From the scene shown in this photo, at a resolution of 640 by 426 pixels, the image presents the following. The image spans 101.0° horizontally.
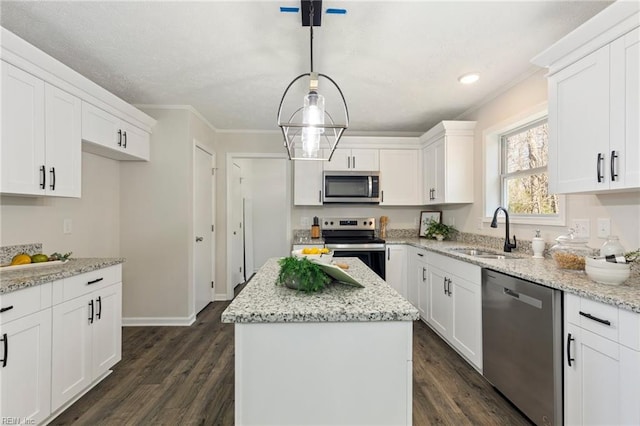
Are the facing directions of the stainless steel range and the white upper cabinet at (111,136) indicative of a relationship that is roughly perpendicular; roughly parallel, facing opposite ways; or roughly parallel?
roughly perpendicular

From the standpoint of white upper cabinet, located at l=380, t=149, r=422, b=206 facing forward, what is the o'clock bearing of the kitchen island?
The kitchen island is roughly at 12 o'clock from the white upper cabinet.

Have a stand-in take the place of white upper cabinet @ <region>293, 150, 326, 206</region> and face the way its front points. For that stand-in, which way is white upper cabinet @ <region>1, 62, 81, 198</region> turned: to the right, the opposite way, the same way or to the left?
to the left

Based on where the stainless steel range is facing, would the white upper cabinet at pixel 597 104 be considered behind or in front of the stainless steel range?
in front

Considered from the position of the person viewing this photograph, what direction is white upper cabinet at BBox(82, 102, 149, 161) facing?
facing the viewer and to the right of the viewer

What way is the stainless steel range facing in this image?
toward the camera

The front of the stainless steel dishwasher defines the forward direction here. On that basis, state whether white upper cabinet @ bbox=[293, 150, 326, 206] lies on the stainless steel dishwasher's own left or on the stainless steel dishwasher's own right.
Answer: on the stainless steel dishwasher's own right

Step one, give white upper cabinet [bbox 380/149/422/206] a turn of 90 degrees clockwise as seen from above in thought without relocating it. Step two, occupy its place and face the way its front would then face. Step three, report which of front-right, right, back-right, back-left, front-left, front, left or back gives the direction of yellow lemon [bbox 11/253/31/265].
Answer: front-left

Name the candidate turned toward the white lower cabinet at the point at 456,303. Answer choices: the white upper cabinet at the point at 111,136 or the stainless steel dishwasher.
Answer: the white upper cabinet

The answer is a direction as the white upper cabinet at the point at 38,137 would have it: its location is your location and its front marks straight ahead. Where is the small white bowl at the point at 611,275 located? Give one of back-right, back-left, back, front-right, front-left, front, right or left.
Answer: front

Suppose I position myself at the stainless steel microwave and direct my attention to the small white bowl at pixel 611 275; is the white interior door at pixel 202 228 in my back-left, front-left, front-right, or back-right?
back-right

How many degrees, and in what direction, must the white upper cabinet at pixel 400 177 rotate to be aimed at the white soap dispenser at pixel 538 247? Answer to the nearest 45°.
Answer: approximately 45° to its left

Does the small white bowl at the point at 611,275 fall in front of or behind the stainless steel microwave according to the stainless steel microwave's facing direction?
in front

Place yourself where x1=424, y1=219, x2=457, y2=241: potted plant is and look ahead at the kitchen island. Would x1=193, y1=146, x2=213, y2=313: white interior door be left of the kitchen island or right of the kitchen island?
right

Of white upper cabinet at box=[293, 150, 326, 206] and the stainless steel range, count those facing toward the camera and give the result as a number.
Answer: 2

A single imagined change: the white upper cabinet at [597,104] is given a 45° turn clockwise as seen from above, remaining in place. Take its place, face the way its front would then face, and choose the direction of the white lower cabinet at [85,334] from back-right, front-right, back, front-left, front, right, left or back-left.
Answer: front-left

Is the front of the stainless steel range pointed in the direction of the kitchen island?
yes

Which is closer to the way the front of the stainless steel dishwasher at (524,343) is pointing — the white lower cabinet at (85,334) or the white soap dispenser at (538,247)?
the white lower cabinet

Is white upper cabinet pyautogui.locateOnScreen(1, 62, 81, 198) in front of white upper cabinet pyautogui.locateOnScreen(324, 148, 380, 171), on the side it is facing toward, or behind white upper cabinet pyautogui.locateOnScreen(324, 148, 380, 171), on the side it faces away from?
in front
